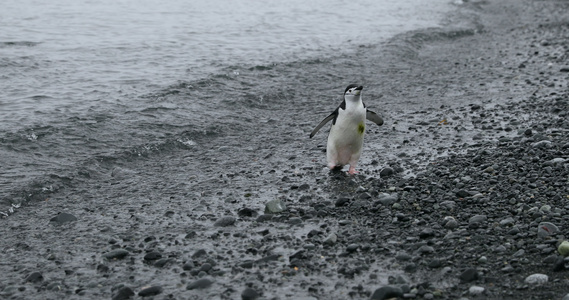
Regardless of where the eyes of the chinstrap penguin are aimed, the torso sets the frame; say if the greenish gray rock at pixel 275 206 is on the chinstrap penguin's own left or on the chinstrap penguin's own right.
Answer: on the chinstrap penguin's own right

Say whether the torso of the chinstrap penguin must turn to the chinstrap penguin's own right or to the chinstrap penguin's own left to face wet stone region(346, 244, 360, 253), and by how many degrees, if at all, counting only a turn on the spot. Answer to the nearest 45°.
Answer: approximately 45° to the chinstrap penguin's own right

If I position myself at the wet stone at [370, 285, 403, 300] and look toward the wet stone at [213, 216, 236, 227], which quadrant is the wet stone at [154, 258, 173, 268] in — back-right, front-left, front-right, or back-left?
front-left

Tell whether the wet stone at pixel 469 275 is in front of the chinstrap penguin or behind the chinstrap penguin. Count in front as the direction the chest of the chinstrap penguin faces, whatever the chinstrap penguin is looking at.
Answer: in front

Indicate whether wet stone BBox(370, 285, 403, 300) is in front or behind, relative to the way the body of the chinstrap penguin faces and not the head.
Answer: in front

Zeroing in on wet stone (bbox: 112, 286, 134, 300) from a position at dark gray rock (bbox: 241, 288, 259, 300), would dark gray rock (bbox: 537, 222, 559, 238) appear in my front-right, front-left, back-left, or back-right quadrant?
back-right

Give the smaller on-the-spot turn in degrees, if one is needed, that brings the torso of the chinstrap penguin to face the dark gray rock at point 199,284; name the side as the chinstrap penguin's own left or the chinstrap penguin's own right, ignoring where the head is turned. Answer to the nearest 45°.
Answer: approximately 45° to the chinstrap penguin's own right

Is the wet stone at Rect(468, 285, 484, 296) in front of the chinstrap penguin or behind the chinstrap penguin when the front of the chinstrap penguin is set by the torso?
in front

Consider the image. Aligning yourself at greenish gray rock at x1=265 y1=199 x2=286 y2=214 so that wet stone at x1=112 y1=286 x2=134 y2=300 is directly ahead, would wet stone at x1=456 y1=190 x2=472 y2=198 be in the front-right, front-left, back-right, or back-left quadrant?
back-left

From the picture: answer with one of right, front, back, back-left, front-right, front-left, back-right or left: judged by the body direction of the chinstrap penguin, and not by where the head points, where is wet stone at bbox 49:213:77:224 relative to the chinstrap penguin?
right

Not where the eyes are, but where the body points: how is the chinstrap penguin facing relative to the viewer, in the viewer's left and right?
facing the viewer and to the right of the viewer

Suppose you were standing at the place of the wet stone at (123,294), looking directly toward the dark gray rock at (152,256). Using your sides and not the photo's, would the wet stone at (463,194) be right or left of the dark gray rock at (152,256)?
right

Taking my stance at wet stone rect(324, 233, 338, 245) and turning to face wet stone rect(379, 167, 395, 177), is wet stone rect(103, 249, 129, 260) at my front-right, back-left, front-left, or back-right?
back-left

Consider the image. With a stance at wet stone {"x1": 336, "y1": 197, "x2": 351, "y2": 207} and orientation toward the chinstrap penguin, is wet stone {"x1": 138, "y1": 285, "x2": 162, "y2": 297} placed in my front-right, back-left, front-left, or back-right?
back-left

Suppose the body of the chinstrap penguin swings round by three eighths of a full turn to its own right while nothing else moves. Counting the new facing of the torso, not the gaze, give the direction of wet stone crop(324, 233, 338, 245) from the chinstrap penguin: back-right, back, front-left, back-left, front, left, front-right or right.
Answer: left
